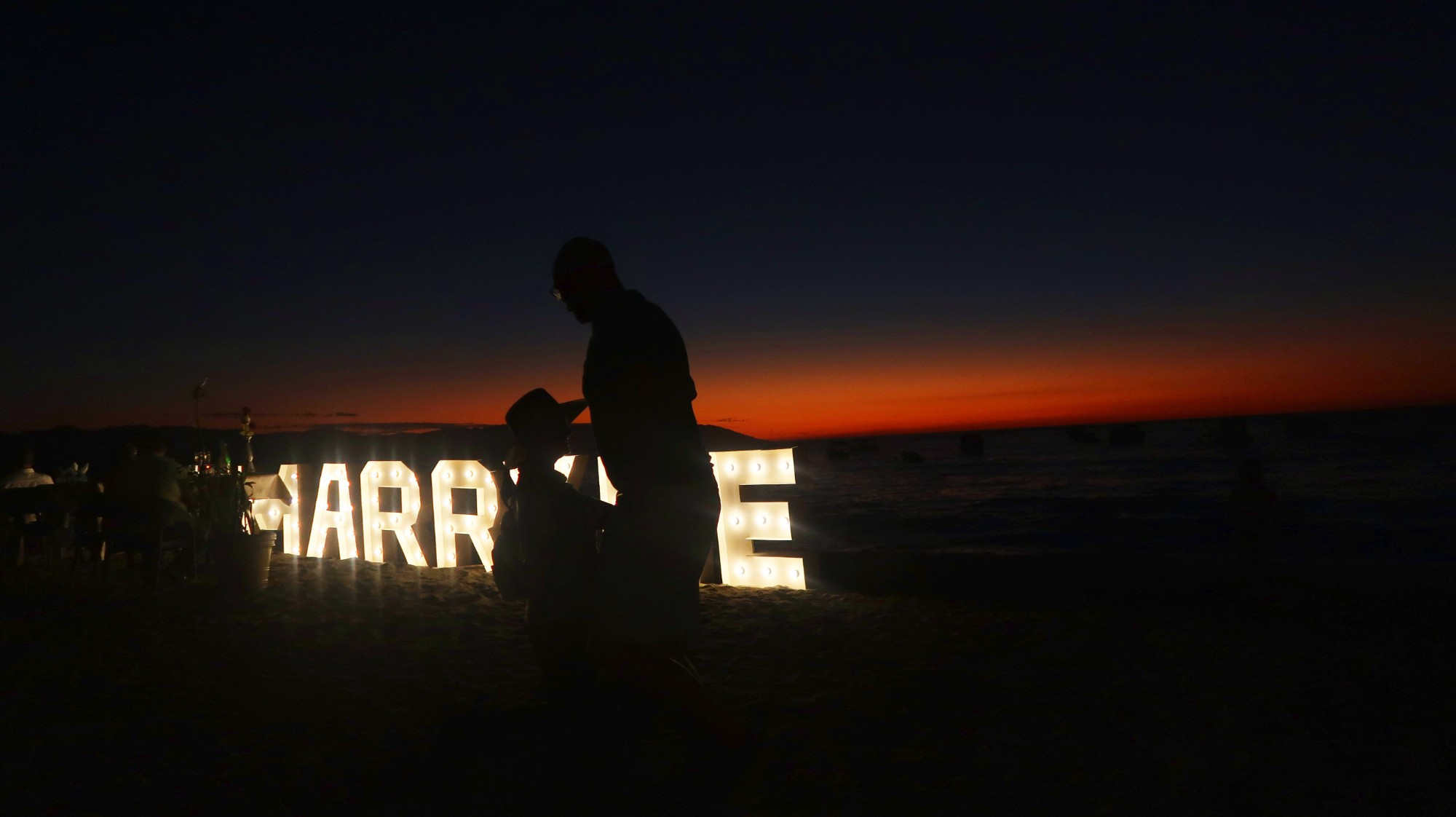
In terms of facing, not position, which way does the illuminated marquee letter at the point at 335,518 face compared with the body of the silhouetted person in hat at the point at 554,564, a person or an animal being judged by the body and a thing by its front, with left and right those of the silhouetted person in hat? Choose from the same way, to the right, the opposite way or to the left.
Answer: to the right

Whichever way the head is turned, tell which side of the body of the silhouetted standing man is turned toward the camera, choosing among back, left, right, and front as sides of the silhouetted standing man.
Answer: left

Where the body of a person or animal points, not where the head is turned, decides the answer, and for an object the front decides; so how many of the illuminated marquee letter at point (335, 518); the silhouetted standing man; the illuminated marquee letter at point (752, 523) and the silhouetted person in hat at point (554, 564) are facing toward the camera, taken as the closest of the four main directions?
2

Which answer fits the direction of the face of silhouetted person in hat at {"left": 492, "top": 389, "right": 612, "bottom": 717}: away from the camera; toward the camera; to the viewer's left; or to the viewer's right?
to the viewer's right

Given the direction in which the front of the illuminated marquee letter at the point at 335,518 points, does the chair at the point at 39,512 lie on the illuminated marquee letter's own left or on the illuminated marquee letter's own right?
on the illuminated marquee letter's own right

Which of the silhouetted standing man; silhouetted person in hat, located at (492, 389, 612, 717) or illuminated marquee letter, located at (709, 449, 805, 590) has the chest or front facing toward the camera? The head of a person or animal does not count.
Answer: the illuminated marquee letter

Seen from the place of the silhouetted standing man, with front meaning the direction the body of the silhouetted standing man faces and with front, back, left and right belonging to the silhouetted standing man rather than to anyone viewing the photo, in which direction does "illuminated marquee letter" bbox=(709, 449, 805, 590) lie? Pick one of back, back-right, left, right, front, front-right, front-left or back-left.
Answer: right

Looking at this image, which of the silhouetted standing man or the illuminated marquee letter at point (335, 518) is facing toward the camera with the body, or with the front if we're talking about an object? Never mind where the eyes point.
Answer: the illuminated marquee letter

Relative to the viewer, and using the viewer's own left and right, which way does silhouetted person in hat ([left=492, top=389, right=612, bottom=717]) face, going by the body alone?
facing to the right of the viewer

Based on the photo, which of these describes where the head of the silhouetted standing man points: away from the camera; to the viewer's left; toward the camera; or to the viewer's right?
to the viewer's left

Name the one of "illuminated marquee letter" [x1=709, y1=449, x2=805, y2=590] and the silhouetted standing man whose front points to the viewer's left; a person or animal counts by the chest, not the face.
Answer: the silhouetted standing man

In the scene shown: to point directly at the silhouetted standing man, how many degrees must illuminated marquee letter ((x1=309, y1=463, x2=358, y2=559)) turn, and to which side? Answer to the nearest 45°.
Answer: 0° — it already faces them

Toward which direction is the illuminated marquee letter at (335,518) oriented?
toward the camera

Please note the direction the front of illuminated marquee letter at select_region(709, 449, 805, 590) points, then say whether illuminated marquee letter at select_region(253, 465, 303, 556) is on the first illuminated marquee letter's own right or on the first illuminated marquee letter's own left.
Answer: on the first illuminated marquee letter's own right

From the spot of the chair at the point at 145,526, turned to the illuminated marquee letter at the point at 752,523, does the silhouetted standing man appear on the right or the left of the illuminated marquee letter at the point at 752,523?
right
